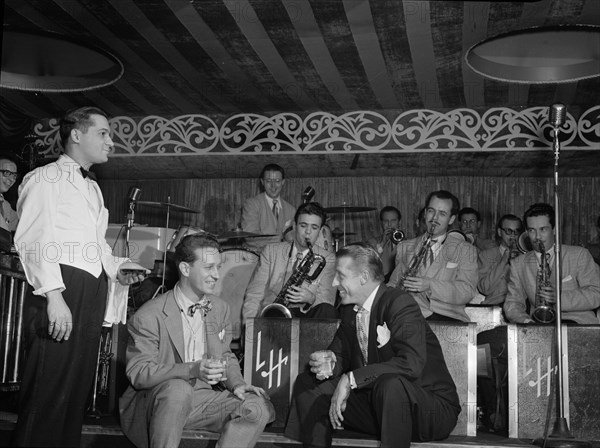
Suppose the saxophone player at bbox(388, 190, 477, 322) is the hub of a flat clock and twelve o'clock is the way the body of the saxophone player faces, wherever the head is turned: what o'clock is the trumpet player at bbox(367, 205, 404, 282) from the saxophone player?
The trumpet player is roughly at 4 o'clock from the saxophone player.

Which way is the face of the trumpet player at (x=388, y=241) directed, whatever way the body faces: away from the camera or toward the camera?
toward the camera

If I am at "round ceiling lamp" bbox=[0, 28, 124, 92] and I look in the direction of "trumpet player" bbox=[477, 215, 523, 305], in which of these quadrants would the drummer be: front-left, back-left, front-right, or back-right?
front-left

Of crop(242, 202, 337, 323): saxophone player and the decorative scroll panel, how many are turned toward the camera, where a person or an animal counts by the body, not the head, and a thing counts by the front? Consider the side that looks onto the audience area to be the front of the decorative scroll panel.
2

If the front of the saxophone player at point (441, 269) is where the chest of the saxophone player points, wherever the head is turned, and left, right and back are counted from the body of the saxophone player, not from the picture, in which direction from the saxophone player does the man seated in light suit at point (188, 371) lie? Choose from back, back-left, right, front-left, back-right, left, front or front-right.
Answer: front

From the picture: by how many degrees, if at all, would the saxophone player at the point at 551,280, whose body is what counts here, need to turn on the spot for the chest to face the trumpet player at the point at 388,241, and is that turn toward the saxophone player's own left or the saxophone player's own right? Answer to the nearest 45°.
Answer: approximately 90° to the saxophone player's own right

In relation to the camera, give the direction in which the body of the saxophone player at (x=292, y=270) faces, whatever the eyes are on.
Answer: toward the camera

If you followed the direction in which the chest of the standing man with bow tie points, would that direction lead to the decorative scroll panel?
no

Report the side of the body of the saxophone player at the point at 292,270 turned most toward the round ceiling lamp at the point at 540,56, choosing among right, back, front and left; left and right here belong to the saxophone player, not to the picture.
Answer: left

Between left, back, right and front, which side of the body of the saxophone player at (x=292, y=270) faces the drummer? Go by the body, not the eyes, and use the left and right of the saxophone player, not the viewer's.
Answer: back

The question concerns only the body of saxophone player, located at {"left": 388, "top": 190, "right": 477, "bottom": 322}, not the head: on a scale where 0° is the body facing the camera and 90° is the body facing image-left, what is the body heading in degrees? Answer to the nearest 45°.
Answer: approximately 45°

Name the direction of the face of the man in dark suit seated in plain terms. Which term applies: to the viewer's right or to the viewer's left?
to the viewer's left

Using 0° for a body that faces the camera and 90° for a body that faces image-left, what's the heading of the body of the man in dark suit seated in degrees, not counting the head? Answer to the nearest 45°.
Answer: approximately 45°

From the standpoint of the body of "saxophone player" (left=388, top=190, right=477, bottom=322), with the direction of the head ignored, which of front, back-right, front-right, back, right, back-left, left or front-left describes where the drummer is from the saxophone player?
right

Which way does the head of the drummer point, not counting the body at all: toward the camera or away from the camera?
toward the camera

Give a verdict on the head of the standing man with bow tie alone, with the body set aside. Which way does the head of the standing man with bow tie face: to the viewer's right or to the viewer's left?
to the viewer's right

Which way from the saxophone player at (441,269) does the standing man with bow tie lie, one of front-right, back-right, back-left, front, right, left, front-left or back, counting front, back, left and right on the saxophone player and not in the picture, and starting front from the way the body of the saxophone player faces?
front
